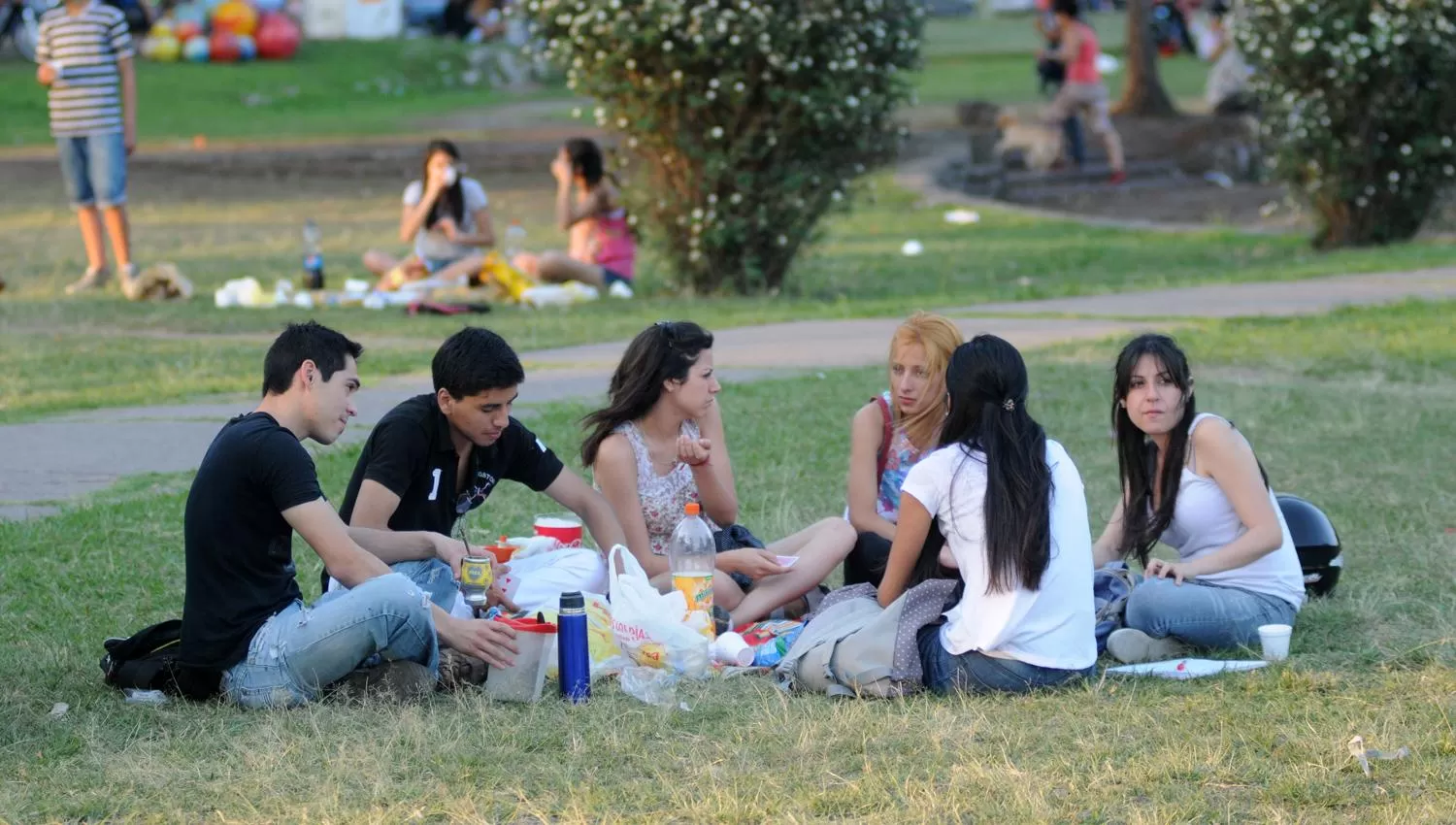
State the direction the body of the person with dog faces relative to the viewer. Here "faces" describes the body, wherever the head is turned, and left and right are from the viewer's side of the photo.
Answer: facing to the left of the viewer

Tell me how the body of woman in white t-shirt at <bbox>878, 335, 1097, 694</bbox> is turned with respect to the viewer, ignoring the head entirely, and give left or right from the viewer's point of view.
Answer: facing away from the viewer and to the left of the viewer

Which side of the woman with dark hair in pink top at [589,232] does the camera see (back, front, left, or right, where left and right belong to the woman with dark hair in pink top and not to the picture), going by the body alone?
left

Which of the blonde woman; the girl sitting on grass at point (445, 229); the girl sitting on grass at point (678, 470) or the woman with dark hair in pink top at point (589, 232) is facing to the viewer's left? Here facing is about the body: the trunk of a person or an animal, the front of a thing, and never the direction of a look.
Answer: the woman with dark hair in pink top

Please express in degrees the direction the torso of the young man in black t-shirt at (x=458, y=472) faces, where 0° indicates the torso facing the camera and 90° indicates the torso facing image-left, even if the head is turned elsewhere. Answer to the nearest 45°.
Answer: approximately 315°

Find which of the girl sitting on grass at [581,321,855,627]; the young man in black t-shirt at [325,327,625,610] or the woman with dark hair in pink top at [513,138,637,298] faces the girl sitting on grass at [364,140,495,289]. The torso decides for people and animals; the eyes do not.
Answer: the woman with dark hair in pink top

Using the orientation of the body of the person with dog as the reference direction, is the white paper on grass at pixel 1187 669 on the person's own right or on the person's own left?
on the person's own left

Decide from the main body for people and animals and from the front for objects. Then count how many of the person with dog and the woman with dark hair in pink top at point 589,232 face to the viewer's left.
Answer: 2

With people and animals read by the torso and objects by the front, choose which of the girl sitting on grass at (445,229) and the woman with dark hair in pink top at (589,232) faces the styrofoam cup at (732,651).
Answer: the girl sitting on grass

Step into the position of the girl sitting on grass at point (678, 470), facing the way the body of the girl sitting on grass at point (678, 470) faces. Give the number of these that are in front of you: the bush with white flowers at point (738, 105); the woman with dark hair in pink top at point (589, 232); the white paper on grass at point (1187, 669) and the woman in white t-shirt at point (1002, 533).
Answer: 2

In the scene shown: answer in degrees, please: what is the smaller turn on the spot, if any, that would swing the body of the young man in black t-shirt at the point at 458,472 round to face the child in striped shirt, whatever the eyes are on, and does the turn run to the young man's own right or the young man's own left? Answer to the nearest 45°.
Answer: approximately 135° to the young man's own left
